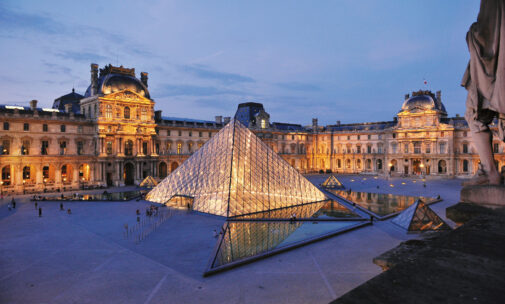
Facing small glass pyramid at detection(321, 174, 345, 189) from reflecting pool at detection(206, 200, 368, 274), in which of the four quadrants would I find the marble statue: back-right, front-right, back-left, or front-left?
back-right
